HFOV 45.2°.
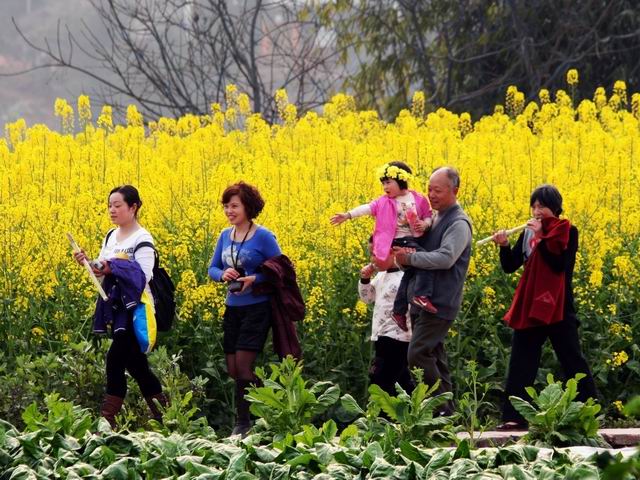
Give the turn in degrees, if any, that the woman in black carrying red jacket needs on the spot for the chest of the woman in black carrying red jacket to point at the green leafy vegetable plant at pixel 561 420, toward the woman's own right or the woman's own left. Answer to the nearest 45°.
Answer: approximately 45° to the woman's own left

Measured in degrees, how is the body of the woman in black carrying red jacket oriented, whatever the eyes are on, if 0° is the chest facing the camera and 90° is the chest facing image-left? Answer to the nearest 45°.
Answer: approximately 45°

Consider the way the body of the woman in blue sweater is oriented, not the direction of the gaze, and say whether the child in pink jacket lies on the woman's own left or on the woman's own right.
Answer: on the woman's own left

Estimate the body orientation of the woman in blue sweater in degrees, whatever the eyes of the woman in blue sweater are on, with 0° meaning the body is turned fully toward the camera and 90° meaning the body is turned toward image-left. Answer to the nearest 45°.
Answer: approximately 45°

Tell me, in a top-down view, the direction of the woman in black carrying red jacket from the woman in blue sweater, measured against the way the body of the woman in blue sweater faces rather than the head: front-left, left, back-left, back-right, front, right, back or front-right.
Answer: back-left

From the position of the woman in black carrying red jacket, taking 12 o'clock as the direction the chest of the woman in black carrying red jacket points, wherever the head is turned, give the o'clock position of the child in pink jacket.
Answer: The child in pink jacket is roughly at 1 o'clock from the woman in black carrying red jacket.

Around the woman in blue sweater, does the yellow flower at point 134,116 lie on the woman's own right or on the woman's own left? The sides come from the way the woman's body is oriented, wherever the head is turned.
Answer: on the woman's own right

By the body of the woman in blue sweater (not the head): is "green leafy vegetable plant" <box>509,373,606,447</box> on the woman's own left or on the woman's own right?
on the woman's own left
